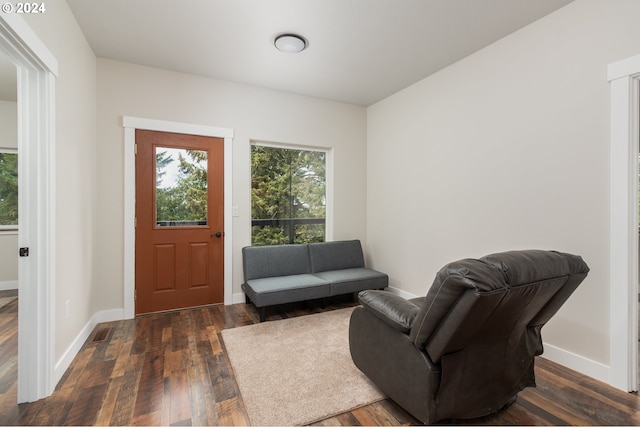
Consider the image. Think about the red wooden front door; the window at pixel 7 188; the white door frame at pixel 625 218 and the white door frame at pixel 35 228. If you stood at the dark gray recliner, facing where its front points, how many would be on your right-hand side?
1

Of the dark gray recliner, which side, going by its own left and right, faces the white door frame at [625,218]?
right

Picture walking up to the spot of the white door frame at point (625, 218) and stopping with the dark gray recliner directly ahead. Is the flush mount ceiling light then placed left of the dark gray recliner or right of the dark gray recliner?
right

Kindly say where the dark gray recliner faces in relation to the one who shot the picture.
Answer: facing away from the viewer and to the left of the viewer

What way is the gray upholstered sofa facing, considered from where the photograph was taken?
facing the viewer and to the right of the viewer

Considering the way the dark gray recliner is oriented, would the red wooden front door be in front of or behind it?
in front

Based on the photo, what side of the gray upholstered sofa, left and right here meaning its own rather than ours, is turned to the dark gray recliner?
front

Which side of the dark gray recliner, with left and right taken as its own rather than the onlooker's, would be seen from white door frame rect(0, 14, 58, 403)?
left

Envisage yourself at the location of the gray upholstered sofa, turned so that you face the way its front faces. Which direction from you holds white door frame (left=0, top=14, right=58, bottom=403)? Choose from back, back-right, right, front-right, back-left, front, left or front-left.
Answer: right

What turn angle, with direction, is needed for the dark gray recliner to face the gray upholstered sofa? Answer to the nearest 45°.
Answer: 0° — it already faces it
